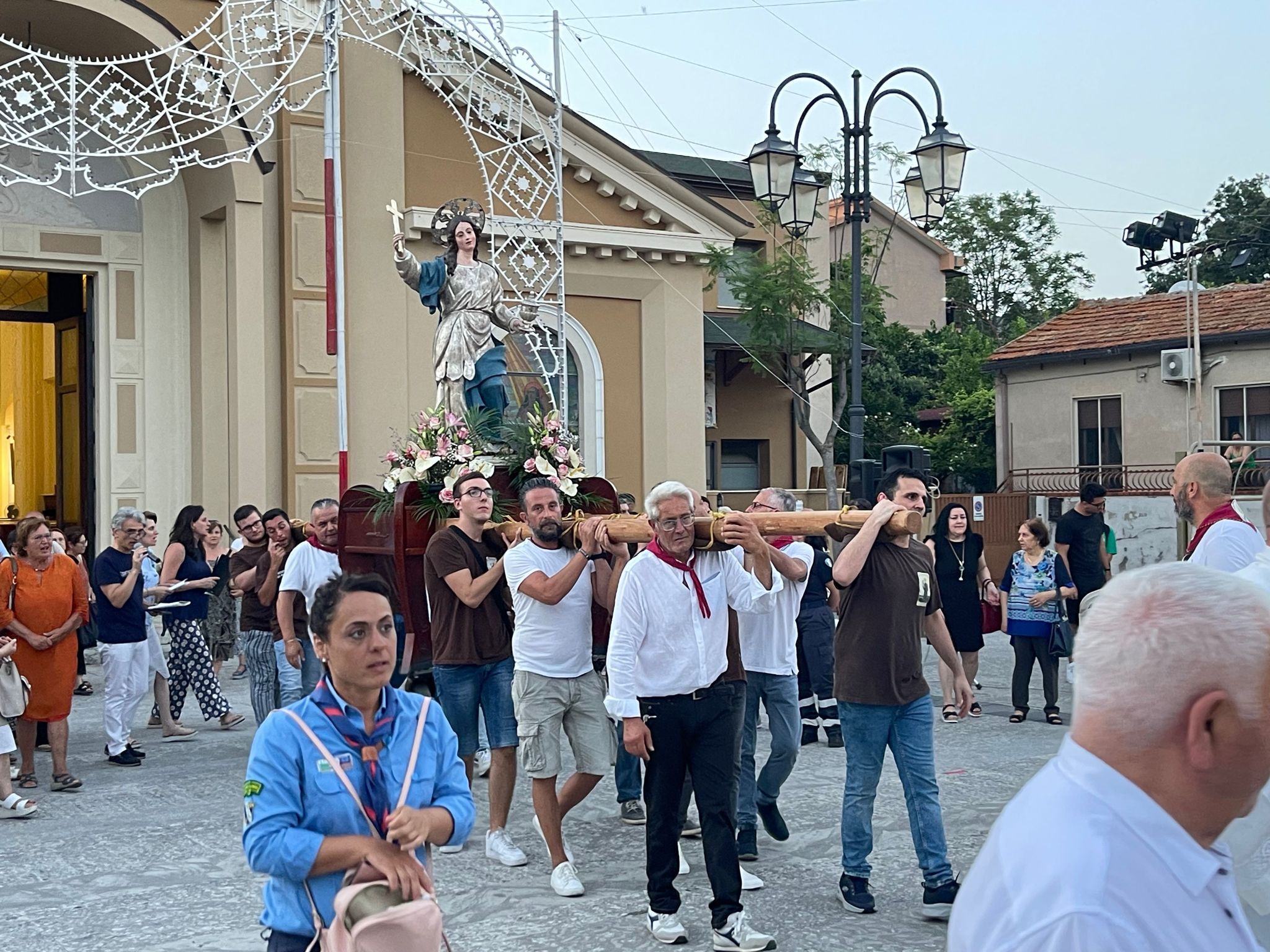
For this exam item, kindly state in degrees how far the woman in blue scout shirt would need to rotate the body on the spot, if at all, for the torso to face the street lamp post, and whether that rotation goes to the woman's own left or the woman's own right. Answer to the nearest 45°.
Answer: approximately 90° to the woman's own left

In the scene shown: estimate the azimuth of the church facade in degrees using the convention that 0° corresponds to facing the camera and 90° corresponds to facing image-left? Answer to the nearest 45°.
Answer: approximately 0°

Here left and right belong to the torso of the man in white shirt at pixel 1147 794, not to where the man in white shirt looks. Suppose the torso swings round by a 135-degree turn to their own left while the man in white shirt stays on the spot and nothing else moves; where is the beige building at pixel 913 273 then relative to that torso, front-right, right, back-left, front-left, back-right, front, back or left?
front-right

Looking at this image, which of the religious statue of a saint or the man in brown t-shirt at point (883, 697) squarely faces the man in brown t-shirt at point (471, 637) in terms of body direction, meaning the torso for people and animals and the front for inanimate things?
the religious statue of a saint

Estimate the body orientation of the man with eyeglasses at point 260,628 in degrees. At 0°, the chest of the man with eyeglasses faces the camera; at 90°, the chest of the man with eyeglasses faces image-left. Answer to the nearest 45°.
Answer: approximately 315°

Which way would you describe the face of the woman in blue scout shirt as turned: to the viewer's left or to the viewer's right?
to the viewer's right

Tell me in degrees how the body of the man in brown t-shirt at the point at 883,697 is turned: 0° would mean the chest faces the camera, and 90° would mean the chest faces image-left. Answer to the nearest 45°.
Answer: approximately 315°

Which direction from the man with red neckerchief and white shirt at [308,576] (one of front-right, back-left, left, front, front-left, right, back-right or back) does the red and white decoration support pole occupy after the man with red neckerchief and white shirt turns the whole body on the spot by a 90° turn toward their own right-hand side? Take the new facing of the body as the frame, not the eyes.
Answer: back-right
